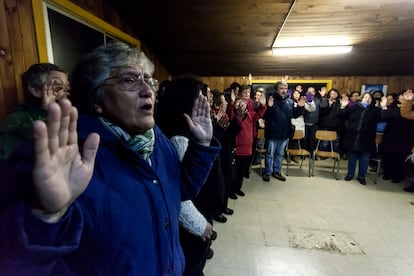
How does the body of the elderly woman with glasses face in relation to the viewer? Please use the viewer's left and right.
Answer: facing the viewer and to the right of the viewer

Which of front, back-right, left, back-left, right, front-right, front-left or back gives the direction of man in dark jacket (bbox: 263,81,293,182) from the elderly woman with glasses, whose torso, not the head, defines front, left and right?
left

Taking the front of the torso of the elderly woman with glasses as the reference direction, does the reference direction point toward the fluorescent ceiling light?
no

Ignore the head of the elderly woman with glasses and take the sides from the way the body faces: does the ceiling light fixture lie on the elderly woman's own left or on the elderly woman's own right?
on the elderly woman's own left
